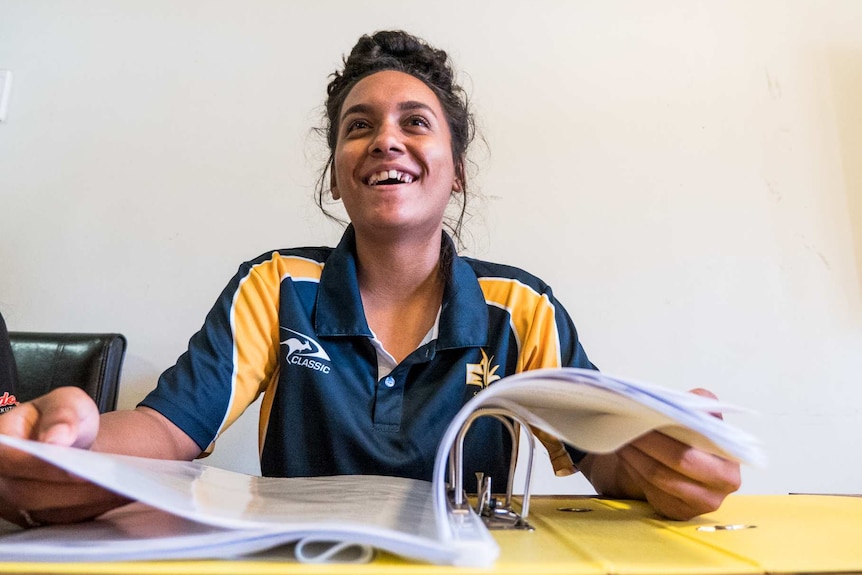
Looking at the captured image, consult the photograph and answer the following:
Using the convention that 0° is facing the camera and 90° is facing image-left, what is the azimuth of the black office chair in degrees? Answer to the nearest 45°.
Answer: approximately 45°

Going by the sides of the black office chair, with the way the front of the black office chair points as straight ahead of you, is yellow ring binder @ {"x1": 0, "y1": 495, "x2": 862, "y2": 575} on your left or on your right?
on your left

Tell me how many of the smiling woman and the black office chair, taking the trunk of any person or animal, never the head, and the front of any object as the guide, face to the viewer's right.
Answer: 0

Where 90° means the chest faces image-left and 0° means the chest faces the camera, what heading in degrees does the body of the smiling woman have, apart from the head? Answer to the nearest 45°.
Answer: approximately 0°

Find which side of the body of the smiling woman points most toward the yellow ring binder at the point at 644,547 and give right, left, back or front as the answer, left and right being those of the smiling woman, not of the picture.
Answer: front

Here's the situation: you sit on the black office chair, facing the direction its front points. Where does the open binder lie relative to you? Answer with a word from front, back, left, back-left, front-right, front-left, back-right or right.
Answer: front-left

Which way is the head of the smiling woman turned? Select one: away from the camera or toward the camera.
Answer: toward the camera
